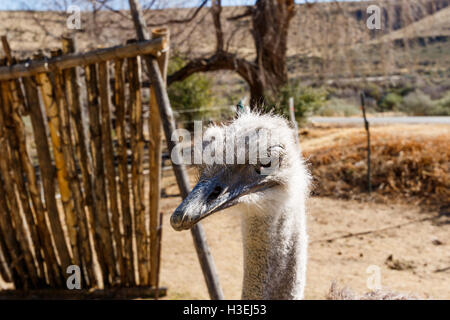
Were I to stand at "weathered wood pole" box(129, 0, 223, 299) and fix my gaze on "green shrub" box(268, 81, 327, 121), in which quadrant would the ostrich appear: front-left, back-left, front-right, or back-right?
back-right

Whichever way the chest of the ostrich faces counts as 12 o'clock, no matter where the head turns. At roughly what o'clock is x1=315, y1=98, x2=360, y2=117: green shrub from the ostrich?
The green shrub is roughly at 5 o'clock from the ostrich.

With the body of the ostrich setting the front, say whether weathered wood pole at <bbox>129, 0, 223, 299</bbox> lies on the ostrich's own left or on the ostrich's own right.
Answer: on the ostrich's own right

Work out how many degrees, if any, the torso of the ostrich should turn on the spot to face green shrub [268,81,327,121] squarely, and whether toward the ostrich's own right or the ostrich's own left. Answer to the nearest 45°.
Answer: approximately 135° to the ostrich's own right

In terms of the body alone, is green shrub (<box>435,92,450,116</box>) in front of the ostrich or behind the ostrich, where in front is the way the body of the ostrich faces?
behind

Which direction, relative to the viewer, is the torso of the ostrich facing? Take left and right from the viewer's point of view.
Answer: facing the viewer and to the left of the viewer

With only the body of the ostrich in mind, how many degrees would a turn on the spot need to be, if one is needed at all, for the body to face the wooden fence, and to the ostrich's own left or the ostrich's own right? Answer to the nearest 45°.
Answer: approximately 90° to the ostrich's own right

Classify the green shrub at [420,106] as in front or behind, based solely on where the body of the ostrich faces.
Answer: behind

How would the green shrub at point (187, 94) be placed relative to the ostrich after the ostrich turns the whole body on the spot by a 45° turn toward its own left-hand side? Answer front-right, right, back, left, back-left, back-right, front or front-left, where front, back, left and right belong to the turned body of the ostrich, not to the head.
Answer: back

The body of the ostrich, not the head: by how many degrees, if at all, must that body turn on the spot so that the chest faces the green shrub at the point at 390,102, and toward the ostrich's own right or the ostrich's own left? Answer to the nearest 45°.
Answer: approximately 135° to the ostrich's own right

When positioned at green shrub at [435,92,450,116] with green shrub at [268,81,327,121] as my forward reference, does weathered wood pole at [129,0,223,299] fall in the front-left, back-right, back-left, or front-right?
front-left
